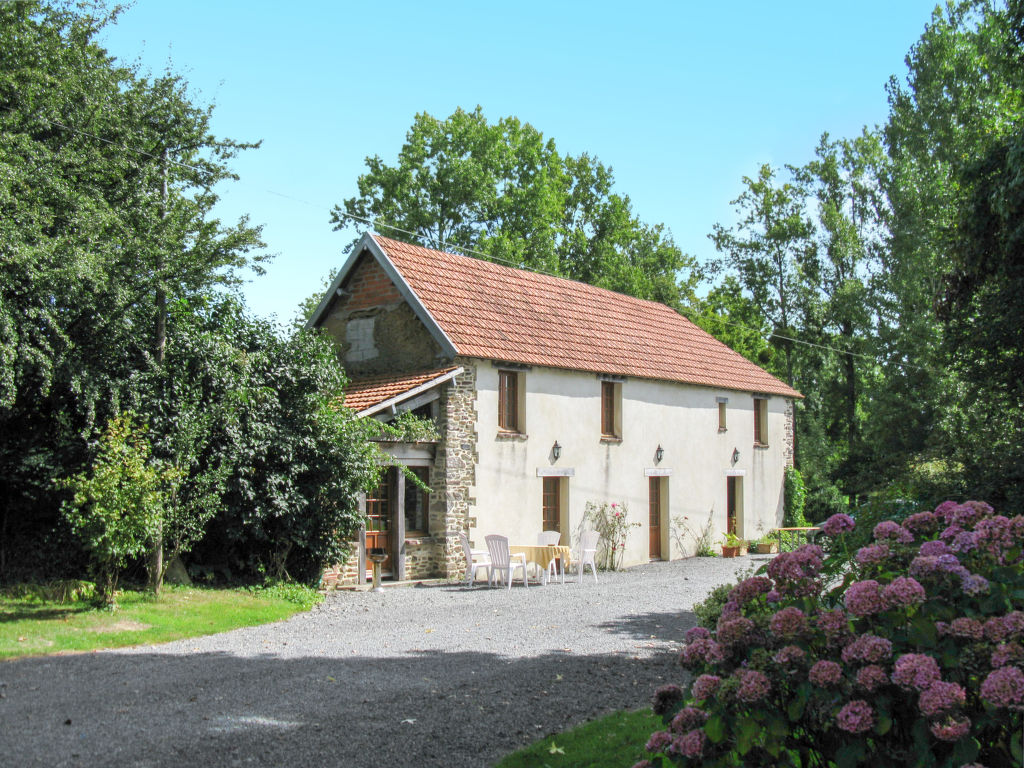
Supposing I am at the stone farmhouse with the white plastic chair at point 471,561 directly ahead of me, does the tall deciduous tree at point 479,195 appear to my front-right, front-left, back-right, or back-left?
back-right

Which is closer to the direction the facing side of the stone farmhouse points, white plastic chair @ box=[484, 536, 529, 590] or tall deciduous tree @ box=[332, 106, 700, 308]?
the white plastic chair

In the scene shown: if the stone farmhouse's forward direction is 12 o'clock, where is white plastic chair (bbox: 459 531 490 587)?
The white plastic chair is roughly at 2 o'clock from the stone farmhouse.

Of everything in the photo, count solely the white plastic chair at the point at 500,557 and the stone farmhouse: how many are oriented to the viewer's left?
0

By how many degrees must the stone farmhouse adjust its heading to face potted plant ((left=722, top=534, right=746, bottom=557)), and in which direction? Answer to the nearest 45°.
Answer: approximately 90° to its left

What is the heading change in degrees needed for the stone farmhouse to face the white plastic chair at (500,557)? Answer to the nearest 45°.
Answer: approximately 45° to its right

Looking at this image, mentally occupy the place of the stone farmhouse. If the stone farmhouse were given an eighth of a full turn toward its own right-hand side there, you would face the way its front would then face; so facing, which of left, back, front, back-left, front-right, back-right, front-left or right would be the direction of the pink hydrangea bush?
front

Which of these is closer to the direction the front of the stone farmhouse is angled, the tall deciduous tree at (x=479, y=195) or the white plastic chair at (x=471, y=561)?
the white plastic chair

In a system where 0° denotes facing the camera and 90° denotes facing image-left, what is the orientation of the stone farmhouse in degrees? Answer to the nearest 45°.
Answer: approximately 315°

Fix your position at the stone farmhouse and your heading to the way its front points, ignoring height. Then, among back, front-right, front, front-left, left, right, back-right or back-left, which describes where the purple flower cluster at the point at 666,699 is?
front-right
